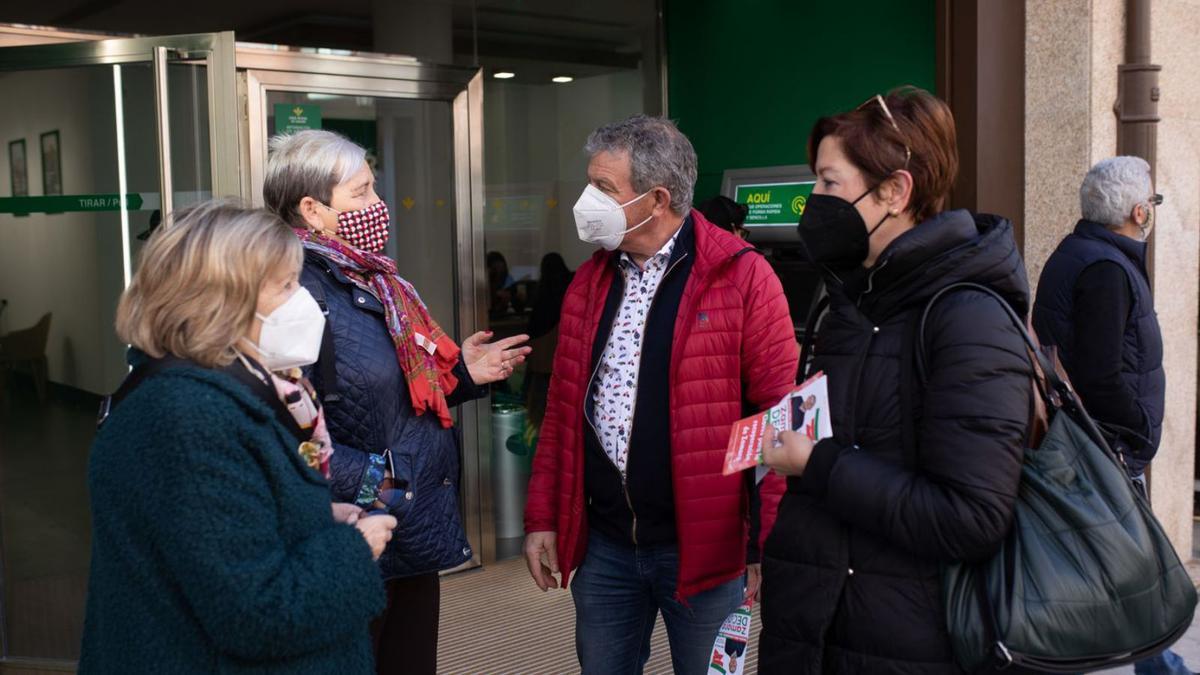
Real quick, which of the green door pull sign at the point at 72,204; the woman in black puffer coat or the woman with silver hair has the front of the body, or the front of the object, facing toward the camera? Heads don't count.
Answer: the green door pull sign

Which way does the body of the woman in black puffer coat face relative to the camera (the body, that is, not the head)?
to the viewer's left

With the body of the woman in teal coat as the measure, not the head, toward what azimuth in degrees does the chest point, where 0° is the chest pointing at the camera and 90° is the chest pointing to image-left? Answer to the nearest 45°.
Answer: approximately 270°

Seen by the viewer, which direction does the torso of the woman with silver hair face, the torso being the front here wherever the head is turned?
to the viewer's right

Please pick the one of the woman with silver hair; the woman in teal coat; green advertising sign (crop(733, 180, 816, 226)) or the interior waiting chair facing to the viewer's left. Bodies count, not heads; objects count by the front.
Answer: the interior waiting chair

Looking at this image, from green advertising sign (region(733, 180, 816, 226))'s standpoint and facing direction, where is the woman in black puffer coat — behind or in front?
in front

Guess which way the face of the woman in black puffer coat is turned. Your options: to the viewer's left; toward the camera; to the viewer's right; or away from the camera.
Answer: to the viewer's left

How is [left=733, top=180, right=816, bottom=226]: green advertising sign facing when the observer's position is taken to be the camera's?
facing the viewer

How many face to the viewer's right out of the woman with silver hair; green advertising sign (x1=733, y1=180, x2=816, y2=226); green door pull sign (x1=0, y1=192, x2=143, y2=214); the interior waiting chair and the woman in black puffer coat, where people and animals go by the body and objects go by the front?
1

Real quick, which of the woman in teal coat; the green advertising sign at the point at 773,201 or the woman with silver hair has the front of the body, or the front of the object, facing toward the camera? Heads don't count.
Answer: the green advertising sign
